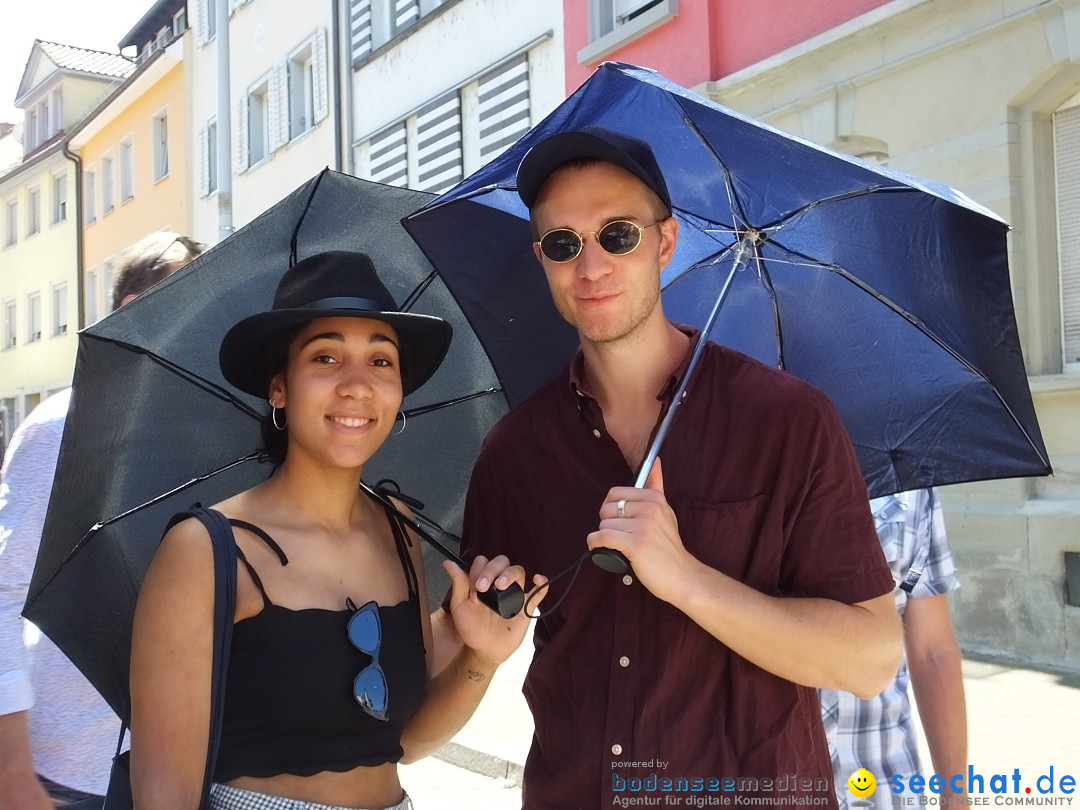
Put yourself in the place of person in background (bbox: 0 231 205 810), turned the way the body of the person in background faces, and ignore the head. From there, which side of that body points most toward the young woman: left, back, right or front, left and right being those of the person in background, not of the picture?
right

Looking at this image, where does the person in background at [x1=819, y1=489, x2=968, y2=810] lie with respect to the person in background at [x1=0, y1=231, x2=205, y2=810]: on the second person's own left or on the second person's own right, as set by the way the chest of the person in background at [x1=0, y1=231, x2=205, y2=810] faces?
on the second person's own right

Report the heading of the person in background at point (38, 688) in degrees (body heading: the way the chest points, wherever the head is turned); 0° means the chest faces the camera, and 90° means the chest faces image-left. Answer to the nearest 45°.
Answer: approximately 225°

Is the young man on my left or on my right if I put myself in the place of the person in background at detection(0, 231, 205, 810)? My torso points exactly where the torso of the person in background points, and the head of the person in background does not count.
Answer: on my right

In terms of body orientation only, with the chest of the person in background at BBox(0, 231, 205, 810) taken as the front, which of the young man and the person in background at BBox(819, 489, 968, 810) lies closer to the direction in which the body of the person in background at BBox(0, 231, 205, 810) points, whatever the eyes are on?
the person in background

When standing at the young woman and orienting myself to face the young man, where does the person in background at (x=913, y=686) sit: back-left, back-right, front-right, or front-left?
front-left

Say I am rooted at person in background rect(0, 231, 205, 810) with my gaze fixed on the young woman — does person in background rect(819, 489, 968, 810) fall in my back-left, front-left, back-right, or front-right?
front-left

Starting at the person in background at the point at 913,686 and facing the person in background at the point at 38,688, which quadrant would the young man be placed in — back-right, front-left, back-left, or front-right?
front-left
